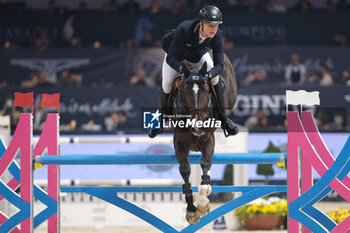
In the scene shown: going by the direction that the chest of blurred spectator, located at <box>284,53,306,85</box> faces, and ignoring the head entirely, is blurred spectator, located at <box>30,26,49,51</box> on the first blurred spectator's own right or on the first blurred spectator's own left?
on the first blurred spectator's own right

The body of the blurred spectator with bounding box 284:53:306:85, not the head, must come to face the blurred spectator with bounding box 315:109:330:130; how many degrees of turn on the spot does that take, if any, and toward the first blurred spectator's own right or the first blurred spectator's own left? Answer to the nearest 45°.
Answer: approximately 45° to the first blurred spectator's own left

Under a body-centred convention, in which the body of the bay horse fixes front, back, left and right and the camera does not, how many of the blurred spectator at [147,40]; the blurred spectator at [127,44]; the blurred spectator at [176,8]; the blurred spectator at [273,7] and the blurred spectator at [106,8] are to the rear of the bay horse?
5

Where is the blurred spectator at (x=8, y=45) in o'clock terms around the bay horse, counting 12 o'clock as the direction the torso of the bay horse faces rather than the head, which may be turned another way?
The blurred spectator is roughly at 5 o'clock from the bay horse.

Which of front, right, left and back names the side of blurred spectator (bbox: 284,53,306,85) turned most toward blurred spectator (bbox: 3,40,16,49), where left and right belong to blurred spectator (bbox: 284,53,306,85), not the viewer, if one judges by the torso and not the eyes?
right

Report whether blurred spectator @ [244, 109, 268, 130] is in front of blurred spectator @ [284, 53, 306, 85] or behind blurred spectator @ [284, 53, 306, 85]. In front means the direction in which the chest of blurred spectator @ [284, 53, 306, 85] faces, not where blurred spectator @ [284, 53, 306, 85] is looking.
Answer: in front

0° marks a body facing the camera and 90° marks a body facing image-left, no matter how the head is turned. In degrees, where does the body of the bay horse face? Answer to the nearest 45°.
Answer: approximately 0°

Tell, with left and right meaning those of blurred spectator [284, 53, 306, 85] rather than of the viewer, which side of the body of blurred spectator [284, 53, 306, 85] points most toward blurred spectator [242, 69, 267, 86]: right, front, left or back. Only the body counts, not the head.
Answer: right

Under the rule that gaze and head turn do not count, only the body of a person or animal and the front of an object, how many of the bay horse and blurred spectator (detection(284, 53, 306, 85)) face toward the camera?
2

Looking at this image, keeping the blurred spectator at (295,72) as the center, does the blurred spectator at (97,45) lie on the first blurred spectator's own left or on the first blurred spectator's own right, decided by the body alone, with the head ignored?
on the first blurred spectator's own right

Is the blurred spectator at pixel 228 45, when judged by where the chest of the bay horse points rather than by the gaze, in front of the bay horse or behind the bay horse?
behind

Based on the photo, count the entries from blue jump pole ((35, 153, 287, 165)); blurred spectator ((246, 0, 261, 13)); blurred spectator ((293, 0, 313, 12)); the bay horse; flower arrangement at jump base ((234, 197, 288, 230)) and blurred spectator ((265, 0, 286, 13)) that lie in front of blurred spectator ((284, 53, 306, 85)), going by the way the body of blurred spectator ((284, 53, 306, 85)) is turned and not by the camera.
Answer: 3

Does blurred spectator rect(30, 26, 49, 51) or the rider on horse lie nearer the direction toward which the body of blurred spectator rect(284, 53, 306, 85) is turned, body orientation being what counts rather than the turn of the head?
the rider on horse

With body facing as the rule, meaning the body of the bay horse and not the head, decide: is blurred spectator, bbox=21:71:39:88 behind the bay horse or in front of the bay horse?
behind
